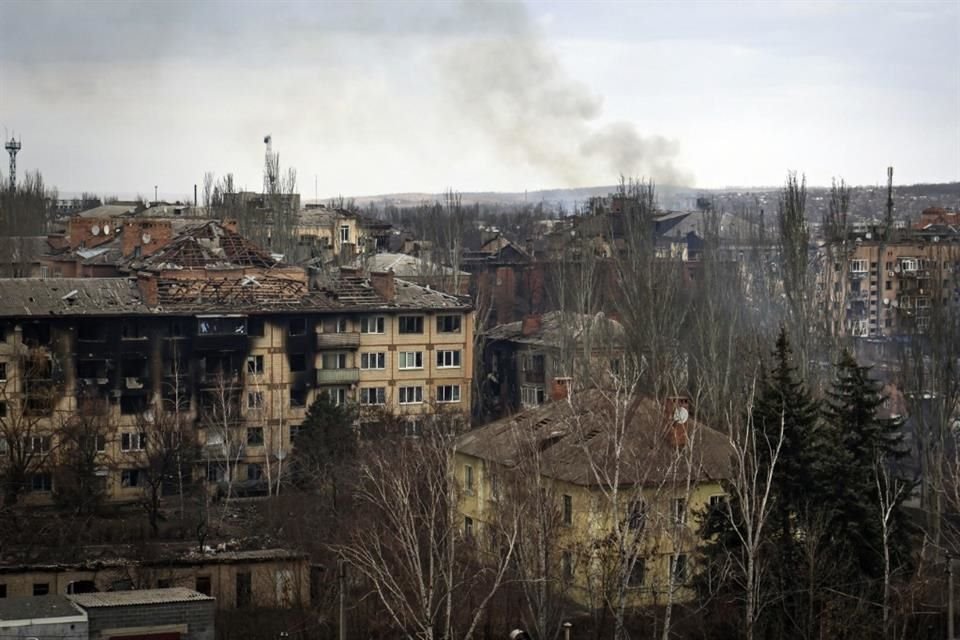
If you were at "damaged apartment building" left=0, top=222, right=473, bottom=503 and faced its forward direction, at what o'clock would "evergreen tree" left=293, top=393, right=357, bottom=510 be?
The evergreen tree is roughly at 11 o'clock from the damaged apartment building.

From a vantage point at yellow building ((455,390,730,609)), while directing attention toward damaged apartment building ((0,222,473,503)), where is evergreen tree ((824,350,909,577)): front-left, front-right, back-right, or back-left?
back-right

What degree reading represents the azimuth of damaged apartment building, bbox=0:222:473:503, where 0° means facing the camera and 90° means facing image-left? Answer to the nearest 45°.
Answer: approximately 0°

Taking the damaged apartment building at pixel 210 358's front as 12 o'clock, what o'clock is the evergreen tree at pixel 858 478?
The evergreen tree is roughly at 11 o'clock from the damaged apartment building.
